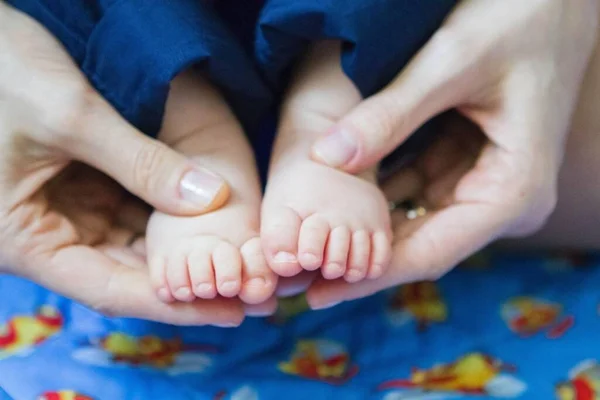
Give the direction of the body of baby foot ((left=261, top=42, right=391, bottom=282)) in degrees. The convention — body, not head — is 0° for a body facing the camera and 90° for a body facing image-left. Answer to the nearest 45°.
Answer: approximately 0°
